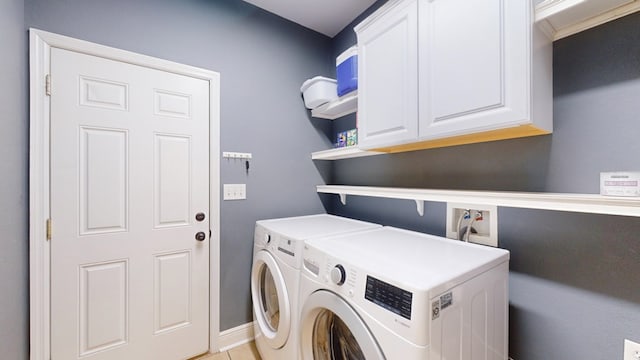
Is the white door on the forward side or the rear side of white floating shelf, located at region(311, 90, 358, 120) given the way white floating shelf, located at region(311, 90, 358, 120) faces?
on the forward side

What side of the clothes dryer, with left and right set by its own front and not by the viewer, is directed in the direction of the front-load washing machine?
left

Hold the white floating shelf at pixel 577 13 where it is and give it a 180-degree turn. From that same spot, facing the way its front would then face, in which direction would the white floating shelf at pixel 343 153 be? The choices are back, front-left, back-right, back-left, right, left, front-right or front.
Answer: back-left

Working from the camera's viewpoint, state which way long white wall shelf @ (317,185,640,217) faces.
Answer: facing the viewer and to the left of the viewer

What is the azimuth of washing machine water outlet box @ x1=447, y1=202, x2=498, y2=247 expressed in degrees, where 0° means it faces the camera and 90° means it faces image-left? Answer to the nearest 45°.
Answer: approximately 45°

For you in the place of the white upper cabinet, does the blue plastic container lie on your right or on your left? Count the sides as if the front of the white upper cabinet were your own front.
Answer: on your right

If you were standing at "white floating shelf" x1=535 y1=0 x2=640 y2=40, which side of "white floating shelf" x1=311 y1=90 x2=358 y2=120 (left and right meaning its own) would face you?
left
